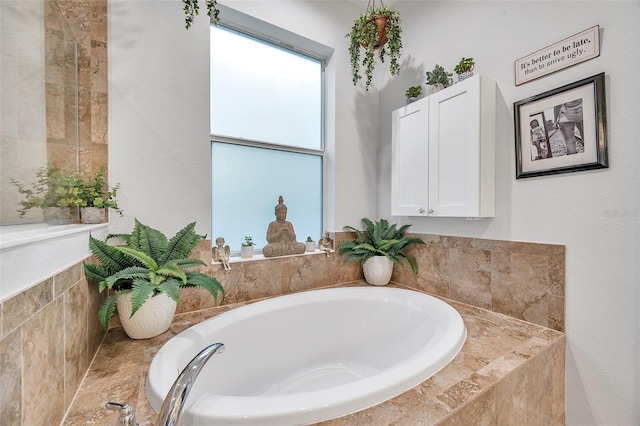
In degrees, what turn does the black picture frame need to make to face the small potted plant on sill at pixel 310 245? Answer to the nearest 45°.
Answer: approximately 45° to its right

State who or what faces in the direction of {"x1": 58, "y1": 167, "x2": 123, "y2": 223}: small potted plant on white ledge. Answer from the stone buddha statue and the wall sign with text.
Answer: the wall sign with text

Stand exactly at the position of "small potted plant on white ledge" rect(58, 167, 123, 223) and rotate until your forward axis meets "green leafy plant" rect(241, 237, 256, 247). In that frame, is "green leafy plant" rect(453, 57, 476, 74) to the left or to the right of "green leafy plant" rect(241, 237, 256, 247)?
right

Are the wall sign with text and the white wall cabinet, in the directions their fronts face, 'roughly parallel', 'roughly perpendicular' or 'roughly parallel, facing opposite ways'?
roughly parallel

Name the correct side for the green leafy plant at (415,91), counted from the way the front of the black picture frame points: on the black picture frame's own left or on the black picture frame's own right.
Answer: on the black picture frame's own right

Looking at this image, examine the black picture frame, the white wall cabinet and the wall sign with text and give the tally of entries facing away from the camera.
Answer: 0

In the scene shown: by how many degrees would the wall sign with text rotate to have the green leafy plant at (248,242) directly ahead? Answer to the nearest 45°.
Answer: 0° — it already faces it

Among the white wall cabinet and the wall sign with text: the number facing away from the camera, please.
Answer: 0

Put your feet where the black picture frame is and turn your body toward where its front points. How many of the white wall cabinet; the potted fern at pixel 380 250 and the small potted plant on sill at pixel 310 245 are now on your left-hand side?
0

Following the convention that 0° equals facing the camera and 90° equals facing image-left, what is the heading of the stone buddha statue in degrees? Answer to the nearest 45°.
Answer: approximately 315°

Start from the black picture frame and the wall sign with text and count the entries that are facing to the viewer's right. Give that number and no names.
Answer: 0

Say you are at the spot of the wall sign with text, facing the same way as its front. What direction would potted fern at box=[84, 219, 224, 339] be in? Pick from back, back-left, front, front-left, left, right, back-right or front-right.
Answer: front

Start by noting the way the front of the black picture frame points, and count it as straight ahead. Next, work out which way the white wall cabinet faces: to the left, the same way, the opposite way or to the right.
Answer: the same way

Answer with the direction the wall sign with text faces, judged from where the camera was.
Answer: facing the viewer and to the left of the viewer

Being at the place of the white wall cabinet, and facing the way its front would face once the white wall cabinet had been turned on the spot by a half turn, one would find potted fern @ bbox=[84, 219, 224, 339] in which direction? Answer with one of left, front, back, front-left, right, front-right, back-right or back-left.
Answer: back

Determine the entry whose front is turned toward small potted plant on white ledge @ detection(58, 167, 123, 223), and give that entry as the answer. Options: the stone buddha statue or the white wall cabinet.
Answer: the white wall cabinet

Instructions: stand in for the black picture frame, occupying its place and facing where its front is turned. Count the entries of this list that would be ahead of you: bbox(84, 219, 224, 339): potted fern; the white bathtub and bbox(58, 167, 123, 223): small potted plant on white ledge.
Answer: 3
